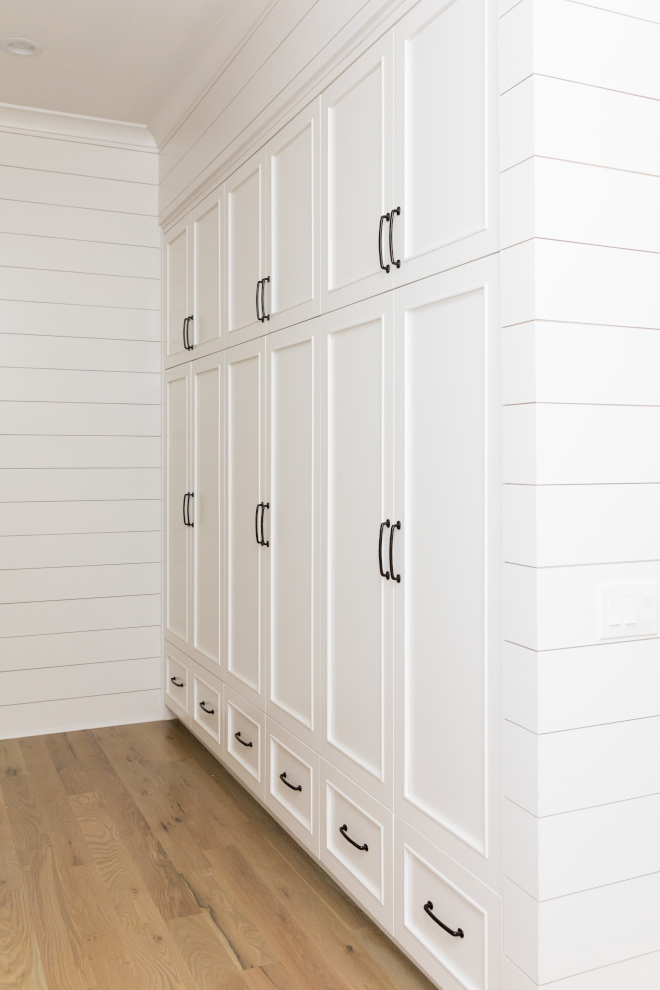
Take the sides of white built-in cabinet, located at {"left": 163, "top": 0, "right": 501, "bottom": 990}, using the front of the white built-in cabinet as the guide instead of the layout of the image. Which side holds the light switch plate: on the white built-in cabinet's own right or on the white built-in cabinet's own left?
on the white built-in cabinet's own left

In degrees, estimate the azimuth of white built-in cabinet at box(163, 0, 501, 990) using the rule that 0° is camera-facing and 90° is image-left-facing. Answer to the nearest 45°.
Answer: approximately 45°
